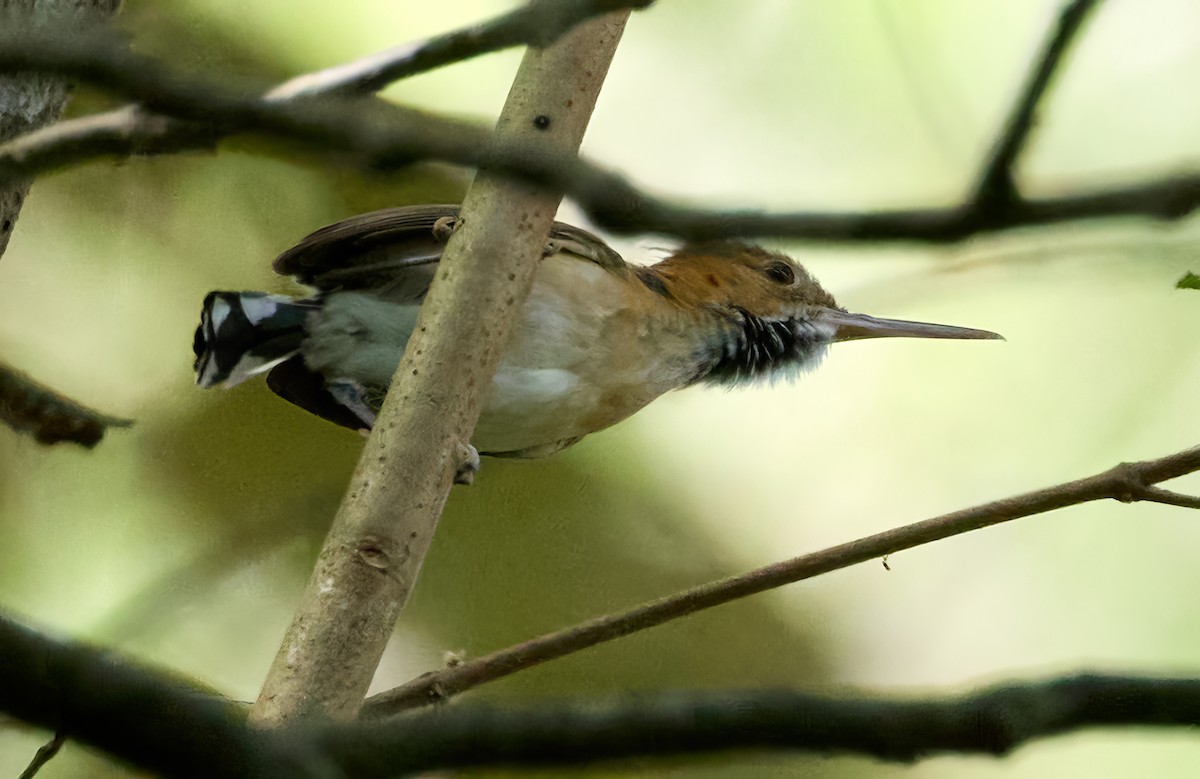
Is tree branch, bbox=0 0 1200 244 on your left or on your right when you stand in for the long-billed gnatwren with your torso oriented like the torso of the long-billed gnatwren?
on your right

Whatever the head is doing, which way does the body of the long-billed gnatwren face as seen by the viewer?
to the viewer's right

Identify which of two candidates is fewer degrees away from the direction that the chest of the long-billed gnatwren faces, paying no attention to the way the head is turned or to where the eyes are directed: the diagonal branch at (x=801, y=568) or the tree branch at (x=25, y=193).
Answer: the diagonal branch

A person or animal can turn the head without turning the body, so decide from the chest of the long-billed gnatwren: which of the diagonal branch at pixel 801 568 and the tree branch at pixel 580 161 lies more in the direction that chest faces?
the diagonal branch

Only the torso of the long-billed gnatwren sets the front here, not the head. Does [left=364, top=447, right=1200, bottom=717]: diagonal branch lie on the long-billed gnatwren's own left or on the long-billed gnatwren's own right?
on the long-billed gnatwren's own right

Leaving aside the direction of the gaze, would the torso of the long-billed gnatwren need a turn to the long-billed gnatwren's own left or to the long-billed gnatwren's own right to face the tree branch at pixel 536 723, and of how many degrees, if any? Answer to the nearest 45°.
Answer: approximately 90° to the long-billed gnatwren's own right

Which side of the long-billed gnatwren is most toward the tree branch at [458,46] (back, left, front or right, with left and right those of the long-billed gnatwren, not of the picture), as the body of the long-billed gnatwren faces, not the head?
right

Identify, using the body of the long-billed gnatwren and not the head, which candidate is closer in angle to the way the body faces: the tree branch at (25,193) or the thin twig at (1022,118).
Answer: the thin twig

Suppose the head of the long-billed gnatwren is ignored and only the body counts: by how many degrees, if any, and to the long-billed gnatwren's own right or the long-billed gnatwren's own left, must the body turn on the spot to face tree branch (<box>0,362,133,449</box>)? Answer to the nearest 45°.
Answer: approximately 135° to the long-billed gnatwren's own right
